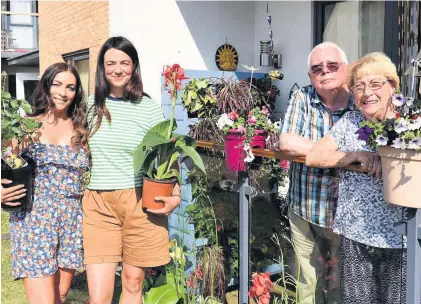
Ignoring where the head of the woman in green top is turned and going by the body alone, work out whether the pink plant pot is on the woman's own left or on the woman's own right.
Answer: on the woman's own left

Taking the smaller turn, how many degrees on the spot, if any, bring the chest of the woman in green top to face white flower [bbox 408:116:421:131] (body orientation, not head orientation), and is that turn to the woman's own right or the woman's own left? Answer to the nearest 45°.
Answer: approximately 45° to the woman's own left

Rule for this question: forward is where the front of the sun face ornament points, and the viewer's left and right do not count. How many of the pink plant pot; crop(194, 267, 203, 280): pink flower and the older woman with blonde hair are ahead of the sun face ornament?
3

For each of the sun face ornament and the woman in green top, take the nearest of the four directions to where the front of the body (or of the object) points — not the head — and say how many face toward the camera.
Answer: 2

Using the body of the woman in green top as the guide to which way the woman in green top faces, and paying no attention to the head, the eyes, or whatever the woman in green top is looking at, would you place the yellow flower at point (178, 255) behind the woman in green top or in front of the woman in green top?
behind

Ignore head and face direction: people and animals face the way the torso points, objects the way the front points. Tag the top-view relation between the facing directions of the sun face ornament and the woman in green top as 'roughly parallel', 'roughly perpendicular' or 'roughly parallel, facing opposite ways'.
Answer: roughly parallel

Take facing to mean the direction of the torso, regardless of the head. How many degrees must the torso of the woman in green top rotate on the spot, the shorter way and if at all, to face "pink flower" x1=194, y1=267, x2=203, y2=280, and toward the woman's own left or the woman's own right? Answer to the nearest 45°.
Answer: approximately 135° to the woman's own left

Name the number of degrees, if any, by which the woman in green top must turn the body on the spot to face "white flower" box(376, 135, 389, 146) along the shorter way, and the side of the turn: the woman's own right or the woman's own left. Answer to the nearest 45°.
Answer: approximately 45° to the woman's own left

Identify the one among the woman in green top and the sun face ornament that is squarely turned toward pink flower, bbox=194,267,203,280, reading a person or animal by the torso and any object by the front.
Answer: the sun face ornament

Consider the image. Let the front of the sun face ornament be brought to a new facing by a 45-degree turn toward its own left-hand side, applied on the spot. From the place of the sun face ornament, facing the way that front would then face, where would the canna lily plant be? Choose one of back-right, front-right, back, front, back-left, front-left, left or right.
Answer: front-right

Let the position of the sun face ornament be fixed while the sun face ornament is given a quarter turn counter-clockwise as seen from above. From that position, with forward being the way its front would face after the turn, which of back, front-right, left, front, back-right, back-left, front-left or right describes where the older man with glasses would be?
right

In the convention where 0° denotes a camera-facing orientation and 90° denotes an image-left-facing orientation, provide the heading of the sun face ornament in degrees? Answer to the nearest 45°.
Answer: approximately 0°

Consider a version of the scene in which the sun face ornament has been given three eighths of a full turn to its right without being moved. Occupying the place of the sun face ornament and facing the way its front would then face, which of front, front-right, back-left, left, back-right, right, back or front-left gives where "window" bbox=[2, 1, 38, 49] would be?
front

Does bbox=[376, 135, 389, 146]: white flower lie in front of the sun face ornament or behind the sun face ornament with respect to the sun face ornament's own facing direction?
in front

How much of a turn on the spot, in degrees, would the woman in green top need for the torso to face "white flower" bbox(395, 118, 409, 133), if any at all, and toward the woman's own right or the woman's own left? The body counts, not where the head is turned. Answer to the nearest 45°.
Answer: approximately 45° to the woman's own left

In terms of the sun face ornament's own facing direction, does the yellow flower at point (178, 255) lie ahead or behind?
ahead

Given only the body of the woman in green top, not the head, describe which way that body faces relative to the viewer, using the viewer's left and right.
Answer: facing the viewer
